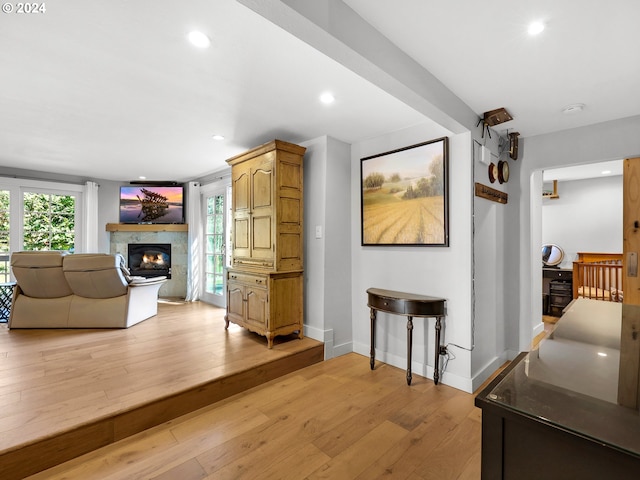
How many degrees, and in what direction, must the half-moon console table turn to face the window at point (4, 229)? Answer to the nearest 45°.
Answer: approximately 45° to its right

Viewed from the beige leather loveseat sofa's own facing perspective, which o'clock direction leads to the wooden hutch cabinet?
The wooden hutch cabinet is roughly at 3 o'clock from the beige leather loveseat sofa.

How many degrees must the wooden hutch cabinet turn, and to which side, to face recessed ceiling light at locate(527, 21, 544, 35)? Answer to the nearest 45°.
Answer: approximately 90° to its left

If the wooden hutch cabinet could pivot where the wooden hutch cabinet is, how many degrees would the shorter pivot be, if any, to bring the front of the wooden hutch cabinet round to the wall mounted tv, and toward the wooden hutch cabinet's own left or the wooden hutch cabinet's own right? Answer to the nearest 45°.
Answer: approximately 90° to the wooden hutch cabinet's own right

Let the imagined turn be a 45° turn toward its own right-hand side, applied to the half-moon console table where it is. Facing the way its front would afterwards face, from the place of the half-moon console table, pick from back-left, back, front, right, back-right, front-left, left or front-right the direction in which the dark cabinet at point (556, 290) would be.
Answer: back-right

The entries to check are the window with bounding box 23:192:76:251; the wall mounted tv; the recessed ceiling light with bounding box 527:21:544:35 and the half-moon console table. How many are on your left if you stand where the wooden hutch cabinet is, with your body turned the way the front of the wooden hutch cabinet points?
2

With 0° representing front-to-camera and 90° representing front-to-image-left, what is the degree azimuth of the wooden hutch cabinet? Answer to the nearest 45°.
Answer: approximately 45°

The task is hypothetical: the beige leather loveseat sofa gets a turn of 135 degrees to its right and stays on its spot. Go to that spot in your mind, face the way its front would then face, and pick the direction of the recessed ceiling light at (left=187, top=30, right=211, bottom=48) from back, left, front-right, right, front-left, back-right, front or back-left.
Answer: front

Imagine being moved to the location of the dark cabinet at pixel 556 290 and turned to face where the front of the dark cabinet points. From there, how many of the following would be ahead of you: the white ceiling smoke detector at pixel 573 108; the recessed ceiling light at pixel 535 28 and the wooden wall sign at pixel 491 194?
3

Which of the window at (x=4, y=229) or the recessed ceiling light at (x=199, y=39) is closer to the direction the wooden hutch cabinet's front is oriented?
the recessed ceiling light

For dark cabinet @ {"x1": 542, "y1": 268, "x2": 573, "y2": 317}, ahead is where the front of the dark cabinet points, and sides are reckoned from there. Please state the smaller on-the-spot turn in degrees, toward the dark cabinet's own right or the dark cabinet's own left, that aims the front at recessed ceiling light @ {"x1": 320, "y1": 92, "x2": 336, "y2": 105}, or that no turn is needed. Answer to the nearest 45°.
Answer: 0° — it already faces it

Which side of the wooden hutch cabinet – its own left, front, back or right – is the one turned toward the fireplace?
right

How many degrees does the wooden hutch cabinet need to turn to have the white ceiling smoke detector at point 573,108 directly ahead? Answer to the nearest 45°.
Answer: approximately 90° to its left

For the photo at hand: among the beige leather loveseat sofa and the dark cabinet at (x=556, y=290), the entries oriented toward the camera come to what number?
1

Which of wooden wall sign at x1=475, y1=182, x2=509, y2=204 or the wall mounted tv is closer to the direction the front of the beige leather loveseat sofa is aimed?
the wall mounted tv

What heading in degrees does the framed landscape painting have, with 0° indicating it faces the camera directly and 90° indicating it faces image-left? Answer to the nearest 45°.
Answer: approximately 45°

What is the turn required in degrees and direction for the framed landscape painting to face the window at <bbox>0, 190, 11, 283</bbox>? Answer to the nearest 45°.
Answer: approximately 45° to its right

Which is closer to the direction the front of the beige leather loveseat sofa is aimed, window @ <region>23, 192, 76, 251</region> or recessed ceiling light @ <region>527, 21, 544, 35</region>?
the window
